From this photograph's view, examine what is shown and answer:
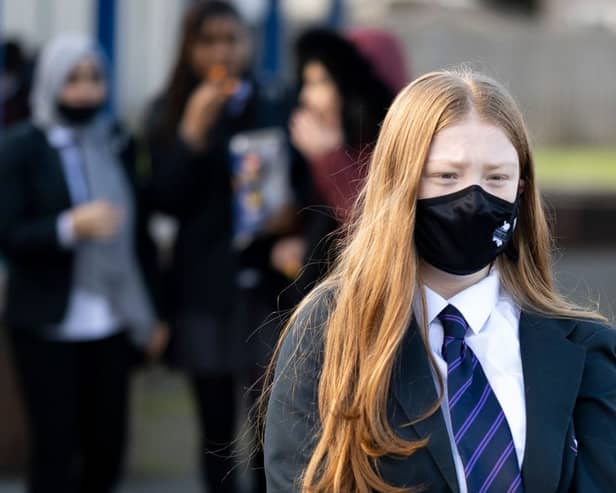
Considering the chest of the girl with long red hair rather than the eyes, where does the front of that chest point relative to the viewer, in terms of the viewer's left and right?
facing the viewer

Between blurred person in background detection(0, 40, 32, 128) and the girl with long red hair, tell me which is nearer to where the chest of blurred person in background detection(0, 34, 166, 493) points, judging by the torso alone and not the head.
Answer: the girl with long red hair

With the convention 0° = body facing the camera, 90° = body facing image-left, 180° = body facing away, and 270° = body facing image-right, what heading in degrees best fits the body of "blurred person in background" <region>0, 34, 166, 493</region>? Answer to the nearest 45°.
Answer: approximately 315°

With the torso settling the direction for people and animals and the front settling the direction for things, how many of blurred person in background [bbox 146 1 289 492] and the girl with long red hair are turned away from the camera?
0

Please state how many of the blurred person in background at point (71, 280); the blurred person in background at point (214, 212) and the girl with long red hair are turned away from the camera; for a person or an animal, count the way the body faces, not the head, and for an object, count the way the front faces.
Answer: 0

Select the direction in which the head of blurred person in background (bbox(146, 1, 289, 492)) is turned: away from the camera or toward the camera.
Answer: toward the camera

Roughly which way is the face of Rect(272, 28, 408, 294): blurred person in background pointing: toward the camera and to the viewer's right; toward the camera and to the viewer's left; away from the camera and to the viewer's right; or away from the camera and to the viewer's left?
toward the camera and to the viewer's left

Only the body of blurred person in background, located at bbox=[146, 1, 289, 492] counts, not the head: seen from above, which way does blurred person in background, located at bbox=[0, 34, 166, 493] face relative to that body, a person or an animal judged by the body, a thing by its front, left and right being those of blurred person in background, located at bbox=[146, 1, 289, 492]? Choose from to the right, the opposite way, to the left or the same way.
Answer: the same way
